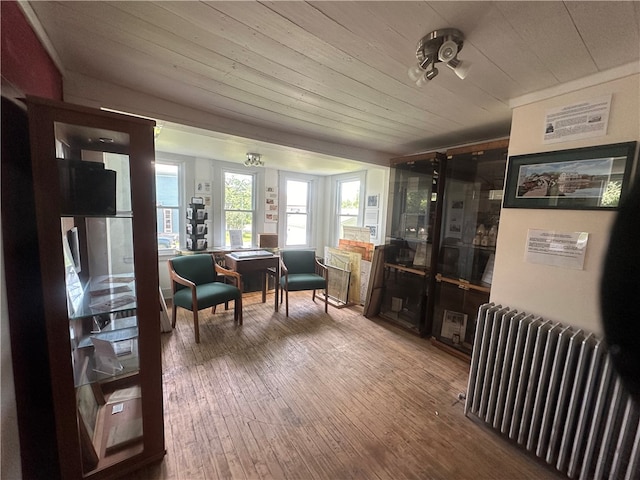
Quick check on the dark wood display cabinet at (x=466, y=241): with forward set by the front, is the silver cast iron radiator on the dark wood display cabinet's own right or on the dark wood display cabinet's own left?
on the dark wood display cabinet's own left

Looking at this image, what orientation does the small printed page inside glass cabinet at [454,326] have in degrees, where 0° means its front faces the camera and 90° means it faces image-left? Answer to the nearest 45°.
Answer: approximately 45°

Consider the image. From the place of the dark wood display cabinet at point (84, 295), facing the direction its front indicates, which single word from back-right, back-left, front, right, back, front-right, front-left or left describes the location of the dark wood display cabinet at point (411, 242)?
front-left

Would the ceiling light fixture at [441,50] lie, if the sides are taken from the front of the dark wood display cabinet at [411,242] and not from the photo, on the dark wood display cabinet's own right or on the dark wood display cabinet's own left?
on the dark wood display cabinet's own left

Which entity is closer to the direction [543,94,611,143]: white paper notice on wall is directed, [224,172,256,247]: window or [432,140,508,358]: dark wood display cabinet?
the window

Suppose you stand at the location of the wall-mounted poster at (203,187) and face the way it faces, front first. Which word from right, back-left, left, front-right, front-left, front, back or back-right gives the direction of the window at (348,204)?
left

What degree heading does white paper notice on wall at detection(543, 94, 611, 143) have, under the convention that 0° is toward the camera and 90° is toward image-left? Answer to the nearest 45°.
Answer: approximately 45°

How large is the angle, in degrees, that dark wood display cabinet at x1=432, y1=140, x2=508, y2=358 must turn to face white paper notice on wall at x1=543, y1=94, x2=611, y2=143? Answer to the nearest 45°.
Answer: approximately 90° to its left

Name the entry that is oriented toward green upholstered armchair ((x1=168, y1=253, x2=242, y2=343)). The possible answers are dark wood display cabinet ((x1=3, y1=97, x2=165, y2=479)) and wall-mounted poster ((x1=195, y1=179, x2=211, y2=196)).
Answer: the wall-mounted poster

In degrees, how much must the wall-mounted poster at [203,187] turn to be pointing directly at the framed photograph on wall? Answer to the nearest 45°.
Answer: approximately 45° to its left

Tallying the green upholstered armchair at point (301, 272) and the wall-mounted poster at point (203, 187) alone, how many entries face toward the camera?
2

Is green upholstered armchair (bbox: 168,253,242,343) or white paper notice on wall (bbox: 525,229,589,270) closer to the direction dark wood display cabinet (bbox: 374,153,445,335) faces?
the green upholstered armchair

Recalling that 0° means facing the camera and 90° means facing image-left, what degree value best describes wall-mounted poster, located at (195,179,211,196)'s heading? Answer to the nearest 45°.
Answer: approximately 0°

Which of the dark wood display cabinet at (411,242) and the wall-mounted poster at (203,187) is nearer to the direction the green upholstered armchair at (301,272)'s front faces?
the dark wood display cabinet

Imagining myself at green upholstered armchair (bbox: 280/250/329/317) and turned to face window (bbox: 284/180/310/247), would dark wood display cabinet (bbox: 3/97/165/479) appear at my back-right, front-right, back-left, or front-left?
back-left

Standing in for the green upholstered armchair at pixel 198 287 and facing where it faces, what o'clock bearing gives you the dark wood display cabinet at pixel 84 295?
The dark wood display cabinet is roughly at 2 o'clock from the green upholstered armchair.

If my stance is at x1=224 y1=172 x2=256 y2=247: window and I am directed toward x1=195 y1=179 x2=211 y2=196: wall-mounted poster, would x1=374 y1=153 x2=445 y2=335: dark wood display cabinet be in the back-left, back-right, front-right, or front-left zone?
back-left
